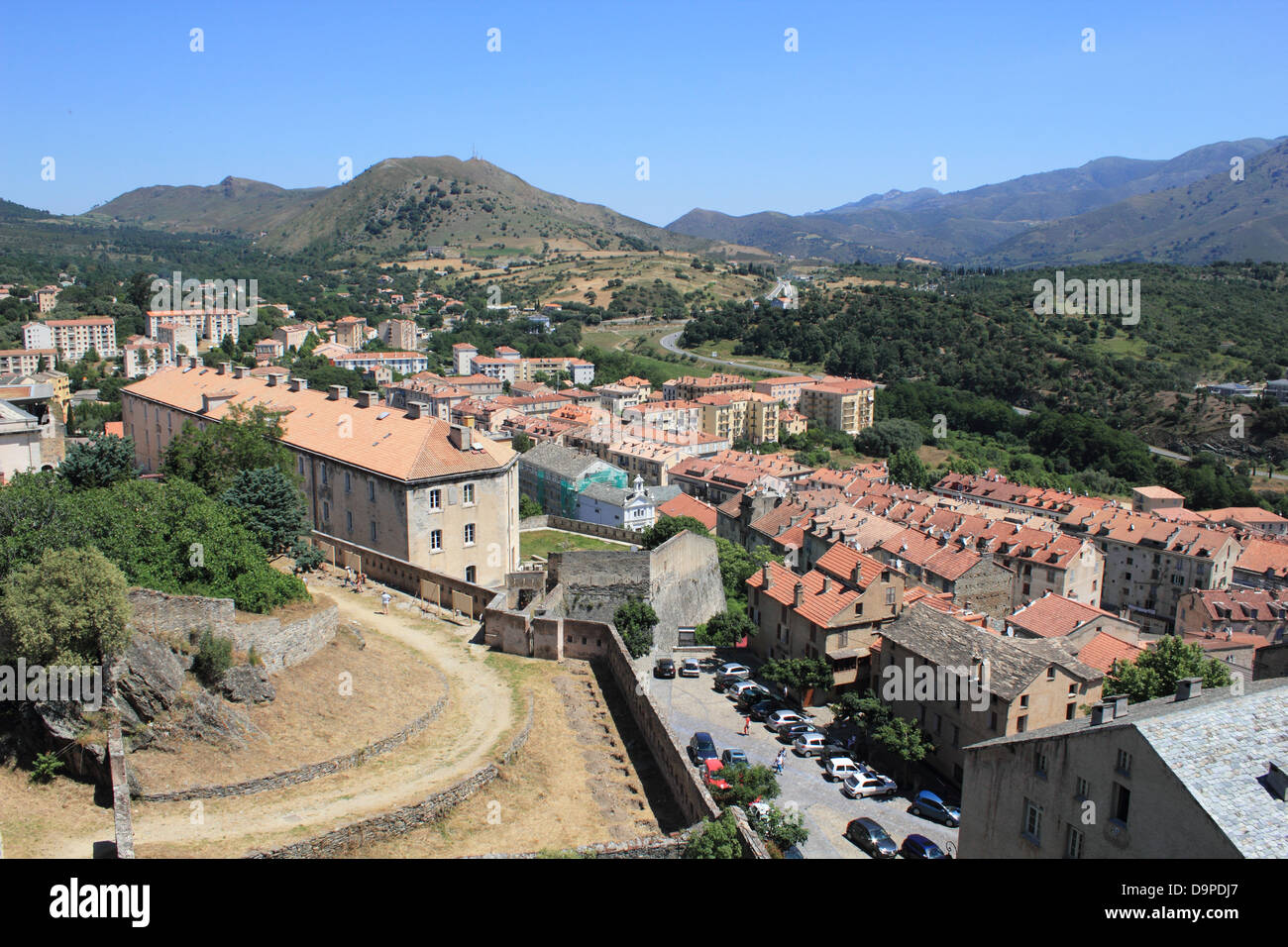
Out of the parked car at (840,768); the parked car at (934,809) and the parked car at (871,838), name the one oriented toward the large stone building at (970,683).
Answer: the parked car at (840,768)

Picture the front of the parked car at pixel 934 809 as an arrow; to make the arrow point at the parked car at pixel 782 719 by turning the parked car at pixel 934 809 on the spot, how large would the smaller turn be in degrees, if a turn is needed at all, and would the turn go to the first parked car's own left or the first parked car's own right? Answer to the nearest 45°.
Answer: approximately 180°

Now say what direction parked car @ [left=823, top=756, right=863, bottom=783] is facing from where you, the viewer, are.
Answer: facing away from the viewer and to the right of the viewer

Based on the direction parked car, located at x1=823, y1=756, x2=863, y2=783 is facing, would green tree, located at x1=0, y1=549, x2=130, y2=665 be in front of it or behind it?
behind

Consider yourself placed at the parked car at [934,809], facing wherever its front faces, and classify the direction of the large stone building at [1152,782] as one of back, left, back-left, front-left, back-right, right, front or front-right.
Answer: front-right

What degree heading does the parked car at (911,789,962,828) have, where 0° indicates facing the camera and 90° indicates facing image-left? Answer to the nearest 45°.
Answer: approximately 315°

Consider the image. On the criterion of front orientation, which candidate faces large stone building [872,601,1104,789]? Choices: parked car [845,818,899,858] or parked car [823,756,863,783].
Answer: parked car [823,756,863,783]

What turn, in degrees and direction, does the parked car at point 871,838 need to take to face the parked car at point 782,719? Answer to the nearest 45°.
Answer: approximately 135° to its left

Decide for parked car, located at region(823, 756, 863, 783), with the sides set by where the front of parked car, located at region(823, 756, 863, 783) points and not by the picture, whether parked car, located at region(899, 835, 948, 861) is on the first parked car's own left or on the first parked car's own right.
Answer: on the first parked car's own right

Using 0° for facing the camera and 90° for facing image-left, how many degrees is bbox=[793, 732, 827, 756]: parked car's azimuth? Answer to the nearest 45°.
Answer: approximately 225°

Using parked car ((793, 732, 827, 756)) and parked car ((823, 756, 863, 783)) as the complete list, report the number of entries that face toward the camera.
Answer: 0

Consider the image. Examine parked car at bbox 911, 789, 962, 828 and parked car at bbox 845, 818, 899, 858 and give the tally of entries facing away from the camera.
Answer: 0
